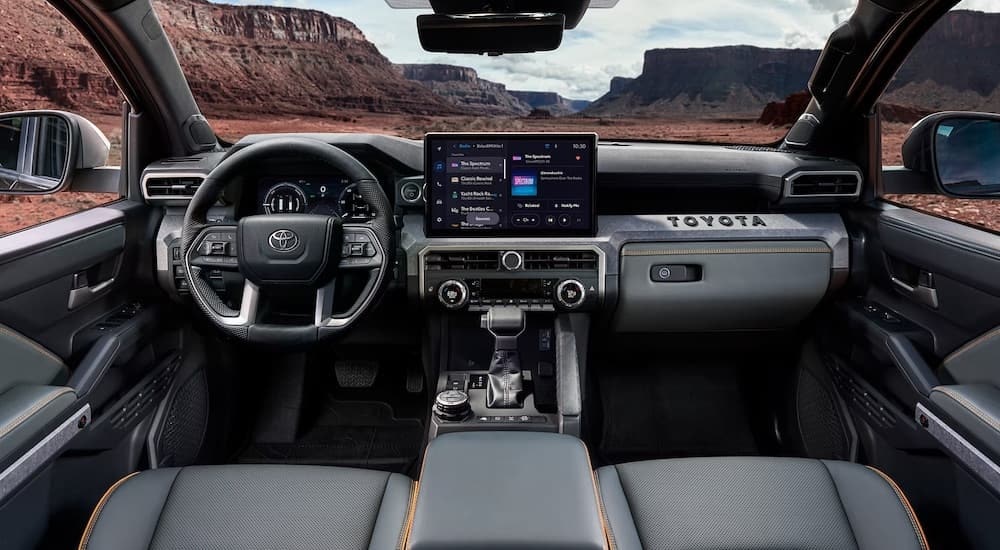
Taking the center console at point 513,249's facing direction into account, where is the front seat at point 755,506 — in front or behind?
in front

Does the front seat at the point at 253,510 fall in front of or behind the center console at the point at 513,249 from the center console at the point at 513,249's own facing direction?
in front

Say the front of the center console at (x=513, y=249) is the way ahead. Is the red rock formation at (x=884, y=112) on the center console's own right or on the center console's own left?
on the center console's own left

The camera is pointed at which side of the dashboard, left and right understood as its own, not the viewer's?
front

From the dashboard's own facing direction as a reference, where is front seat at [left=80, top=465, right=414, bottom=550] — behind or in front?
in front

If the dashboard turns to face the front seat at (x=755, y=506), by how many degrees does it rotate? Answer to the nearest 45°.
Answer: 0° — it already faces it

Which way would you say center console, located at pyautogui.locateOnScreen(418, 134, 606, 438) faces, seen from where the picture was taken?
facing the viewer

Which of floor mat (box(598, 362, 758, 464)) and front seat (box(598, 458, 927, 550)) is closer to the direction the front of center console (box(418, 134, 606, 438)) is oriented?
the front seat
